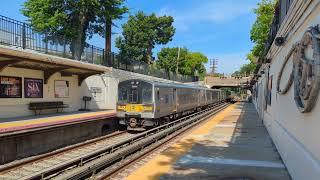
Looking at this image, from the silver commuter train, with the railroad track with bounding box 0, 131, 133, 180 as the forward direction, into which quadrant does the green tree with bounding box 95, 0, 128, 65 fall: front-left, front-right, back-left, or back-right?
back-right

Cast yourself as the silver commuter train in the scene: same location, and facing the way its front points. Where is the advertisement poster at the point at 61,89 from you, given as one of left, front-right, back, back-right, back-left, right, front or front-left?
front-right

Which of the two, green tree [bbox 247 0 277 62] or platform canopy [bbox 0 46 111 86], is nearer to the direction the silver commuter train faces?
the platform canopy

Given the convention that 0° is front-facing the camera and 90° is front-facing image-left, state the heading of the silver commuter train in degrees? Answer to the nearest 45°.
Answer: approximately 45°

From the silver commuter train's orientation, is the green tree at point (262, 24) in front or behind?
behind

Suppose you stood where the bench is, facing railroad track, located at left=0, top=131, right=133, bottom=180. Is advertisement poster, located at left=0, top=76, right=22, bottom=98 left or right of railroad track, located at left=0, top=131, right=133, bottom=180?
right

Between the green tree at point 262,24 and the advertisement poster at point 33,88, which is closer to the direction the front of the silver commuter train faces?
the advertisement poster

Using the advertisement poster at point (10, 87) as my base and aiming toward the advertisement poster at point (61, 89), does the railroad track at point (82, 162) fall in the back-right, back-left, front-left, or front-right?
back-right

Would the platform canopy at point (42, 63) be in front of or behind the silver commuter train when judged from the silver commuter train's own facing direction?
in front
